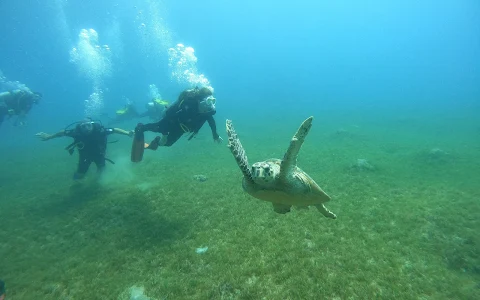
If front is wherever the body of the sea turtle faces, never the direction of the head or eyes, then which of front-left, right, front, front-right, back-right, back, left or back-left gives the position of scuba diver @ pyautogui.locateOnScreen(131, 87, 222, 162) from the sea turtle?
right

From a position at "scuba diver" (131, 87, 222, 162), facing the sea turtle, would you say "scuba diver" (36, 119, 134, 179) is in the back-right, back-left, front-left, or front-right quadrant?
back-right

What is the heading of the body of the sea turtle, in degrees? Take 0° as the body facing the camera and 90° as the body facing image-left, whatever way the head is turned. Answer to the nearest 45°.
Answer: approximately 45°

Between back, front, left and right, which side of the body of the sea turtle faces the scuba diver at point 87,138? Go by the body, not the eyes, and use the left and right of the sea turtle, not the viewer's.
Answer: right

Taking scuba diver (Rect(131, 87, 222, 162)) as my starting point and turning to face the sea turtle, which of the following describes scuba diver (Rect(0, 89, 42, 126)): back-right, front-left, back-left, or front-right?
back-right

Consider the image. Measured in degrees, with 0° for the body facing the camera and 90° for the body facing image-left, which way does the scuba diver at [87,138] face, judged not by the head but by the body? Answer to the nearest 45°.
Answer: approximately 0°
